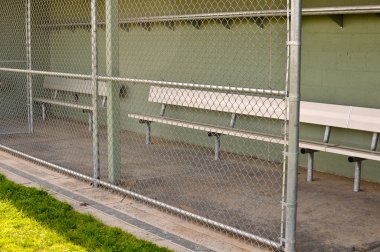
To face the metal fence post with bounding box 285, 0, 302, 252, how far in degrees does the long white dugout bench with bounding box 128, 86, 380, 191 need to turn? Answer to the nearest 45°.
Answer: approximately 45° to its left

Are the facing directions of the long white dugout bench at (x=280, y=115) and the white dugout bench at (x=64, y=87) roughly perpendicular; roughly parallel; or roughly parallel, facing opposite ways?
roughly parallel

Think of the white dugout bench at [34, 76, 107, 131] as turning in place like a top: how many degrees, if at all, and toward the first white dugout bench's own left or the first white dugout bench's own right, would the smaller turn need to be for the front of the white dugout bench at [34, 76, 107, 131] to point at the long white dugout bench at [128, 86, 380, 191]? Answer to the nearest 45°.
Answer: approximately 90° to the first white dugout bench's own left

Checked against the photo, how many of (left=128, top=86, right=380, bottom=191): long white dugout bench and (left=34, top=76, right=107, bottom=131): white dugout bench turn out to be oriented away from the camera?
0

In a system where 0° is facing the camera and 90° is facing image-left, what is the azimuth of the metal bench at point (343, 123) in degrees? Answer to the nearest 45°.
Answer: approximately 45°

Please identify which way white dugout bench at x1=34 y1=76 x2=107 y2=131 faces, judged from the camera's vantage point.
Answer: facing the viewer and to the left of the viewer

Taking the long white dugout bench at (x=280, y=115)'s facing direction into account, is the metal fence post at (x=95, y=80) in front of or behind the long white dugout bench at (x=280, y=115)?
in front

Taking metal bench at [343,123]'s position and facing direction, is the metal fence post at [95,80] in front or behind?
in front

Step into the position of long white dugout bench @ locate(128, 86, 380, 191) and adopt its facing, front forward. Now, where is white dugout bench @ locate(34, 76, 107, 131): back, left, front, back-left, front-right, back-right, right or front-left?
right

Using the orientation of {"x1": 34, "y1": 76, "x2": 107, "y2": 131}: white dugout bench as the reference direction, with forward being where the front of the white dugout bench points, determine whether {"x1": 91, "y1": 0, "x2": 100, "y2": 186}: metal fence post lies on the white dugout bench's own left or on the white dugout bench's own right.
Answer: on the white dugout bench's own left

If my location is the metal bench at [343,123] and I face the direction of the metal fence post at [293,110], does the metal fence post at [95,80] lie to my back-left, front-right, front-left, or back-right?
front-right

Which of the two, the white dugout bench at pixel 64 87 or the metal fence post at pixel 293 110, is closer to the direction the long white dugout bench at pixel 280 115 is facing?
the metal fence post
